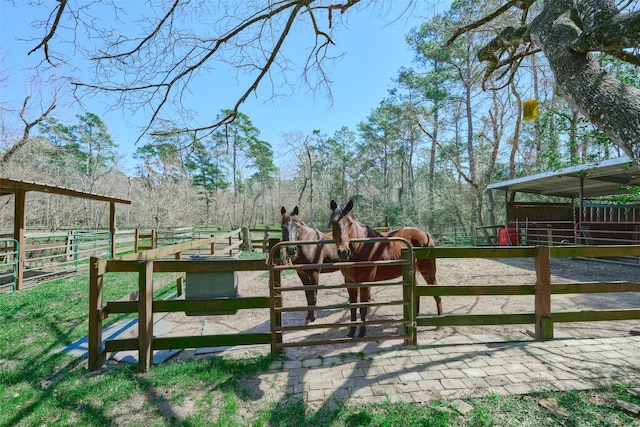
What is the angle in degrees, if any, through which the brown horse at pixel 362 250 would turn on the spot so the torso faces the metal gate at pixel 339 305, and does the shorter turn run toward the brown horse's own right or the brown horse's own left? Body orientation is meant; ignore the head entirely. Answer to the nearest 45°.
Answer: approximately 45° to the brown horse's own left

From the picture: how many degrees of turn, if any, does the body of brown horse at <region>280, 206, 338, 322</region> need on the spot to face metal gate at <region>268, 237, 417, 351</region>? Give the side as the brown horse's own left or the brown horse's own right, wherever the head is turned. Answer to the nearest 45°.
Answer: approximately 45° to the brown horse's own left

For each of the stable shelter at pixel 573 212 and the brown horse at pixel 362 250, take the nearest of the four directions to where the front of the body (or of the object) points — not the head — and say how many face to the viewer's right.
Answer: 0

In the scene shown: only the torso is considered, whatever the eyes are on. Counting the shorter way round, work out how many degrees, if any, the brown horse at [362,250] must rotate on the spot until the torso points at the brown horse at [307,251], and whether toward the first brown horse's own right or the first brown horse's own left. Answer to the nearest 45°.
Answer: approximately 90° to the first brown horse's own right

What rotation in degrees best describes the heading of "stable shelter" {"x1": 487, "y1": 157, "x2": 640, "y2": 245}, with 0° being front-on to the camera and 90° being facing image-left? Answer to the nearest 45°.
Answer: approximately 45°

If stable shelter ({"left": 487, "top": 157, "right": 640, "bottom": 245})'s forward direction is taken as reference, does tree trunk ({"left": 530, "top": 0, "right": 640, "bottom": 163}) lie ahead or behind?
ahead

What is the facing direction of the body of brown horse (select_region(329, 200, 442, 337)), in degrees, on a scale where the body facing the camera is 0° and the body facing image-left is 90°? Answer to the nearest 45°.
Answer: approximately 45°

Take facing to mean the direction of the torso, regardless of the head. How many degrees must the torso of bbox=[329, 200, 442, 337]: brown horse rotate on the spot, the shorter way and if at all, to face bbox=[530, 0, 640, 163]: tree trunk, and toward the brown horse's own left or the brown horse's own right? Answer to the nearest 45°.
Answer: approximately 90° to the brown horse's own left

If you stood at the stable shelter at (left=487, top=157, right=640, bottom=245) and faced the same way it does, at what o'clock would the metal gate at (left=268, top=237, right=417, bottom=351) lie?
The metal gate is roughly at 11 o'clock from the stable shelter.

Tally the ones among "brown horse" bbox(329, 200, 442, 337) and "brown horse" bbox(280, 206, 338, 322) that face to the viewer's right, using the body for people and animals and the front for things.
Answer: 0
